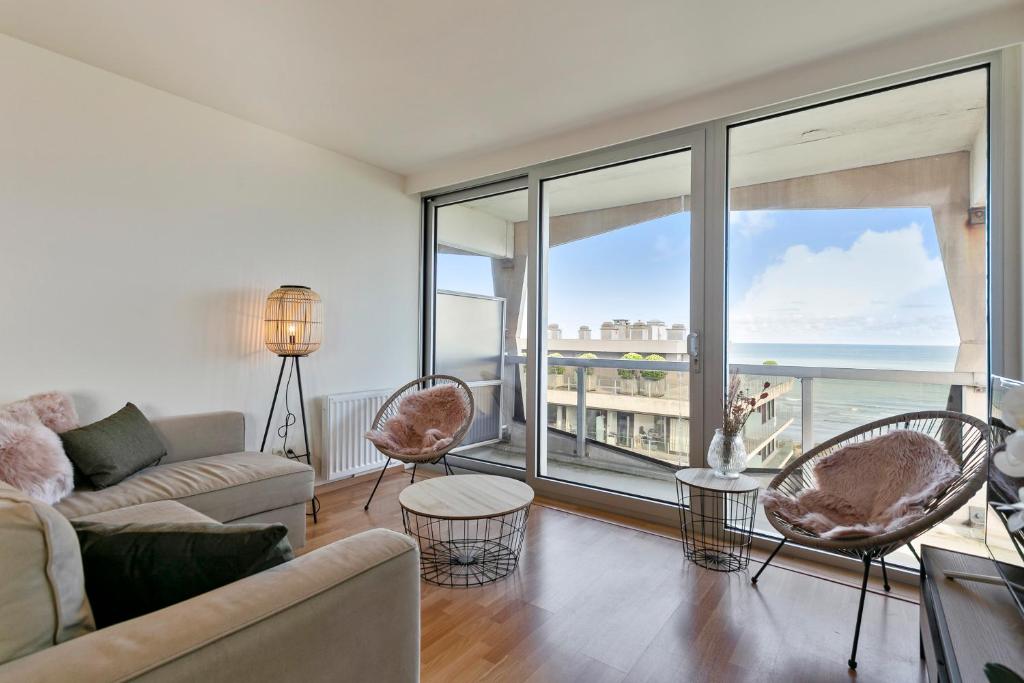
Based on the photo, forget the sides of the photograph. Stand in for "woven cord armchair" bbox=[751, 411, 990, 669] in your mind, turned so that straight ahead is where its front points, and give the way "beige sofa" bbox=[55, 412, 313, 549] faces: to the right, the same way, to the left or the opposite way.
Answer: the opposite way

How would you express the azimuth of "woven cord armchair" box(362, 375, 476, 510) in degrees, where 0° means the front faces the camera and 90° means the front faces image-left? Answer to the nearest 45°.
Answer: approximately 45°

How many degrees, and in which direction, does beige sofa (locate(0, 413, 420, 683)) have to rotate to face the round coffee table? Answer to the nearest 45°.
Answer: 0° — it already faces it

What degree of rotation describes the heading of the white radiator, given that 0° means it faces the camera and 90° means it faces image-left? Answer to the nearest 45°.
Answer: approximately 315°

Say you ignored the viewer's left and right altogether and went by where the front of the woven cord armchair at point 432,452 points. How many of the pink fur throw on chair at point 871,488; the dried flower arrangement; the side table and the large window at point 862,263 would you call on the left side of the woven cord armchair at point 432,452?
4

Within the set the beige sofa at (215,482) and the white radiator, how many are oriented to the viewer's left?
0

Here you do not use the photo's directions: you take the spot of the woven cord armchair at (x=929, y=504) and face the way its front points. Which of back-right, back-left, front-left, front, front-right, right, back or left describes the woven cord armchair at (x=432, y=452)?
front-right

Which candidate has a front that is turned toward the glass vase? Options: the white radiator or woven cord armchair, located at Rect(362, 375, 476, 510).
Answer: the white radiator

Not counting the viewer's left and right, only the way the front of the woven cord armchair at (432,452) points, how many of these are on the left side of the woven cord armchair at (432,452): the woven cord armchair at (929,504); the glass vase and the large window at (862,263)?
3

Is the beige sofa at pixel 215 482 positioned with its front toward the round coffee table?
yes

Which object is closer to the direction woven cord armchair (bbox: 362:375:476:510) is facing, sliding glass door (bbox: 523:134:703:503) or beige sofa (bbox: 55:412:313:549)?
the beige sofa

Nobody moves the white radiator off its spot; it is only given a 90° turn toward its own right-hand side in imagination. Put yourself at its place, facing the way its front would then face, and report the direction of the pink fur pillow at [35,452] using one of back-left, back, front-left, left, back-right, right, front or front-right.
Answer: front

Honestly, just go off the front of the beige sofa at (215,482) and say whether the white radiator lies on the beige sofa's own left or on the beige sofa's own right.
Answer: on the beige sofa's own left

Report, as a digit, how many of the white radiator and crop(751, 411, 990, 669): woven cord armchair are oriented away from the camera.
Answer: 0

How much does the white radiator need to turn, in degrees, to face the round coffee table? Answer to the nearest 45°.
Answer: approximately 45° to its right
